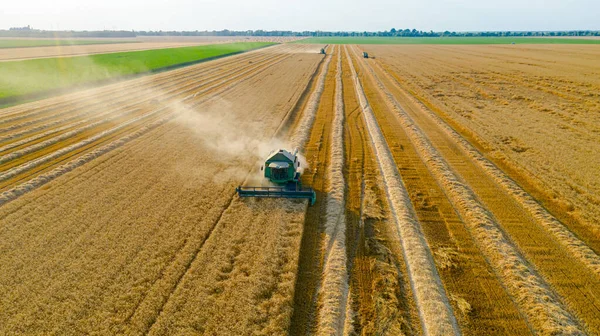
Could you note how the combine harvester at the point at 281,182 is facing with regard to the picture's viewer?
facing the viewer
